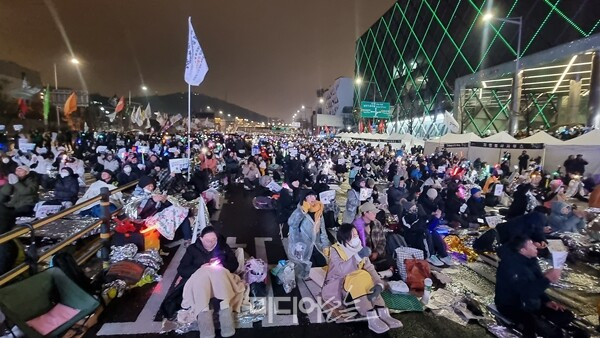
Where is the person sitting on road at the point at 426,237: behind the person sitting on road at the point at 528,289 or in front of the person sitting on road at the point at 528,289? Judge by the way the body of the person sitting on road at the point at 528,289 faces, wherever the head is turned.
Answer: behind

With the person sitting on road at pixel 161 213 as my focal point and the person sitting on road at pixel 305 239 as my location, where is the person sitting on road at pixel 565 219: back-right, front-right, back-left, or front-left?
back-right

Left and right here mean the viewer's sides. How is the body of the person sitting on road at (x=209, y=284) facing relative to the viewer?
facing the viewer

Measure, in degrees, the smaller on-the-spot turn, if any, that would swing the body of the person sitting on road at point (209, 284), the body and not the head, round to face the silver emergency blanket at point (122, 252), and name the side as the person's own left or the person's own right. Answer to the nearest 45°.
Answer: approximately 135° to the person's own right

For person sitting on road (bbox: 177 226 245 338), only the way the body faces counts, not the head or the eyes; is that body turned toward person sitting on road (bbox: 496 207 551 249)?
no

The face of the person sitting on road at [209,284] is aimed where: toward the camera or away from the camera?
toward the camera

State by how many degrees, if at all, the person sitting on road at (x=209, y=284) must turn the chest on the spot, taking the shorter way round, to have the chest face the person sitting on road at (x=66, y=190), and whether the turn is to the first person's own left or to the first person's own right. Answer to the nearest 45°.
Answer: approximately 135° to the first person's own right

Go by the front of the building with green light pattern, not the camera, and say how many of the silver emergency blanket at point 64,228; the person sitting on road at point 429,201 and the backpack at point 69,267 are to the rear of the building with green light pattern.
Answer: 0
